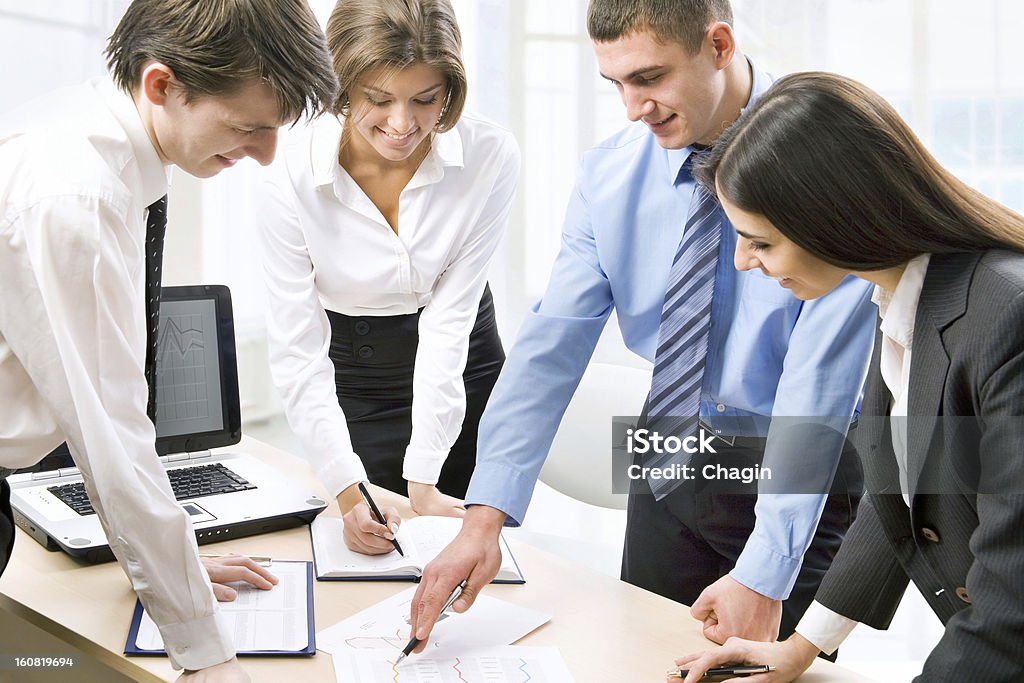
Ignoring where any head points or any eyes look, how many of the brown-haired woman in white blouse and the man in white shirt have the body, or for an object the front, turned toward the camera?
1

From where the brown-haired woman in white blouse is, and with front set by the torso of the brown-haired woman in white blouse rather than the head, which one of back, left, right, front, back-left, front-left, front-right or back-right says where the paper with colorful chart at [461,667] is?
front

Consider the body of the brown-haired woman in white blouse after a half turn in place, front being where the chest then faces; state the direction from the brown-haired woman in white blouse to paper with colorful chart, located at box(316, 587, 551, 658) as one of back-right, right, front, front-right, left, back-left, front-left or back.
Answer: back

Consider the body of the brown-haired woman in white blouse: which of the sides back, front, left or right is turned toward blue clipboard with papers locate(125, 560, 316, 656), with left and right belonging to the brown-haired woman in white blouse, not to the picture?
front

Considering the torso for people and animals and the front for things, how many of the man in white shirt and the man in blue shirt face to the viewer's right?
1

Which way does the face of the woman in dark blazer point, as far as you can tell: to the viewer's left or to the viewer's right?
to the viewer's left

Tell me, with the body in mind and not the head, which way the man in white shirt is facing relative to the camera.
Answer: to the viewer's right

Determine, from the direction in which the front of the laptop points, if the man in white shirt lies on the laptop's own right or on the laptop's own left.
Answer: on the laptop's own right

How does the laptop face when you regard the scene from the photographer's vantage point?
facing the viewer and to the right of the viewer

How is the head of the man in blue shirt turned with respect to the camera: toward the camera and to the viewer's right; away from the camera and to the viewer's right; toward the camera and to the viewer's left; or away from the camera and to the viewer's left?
toward the camera and to the viewer's left

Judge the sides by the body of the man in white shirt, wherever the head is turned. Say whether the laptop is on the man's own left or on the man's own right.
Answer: on the man's own left

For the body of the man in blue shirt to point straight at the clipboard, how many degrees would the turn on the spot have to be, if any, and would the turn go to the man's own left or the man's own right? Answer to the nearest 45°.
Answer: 0° — they already face it

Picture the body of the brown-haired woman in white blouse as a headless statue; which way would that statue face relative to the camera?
toward the camera

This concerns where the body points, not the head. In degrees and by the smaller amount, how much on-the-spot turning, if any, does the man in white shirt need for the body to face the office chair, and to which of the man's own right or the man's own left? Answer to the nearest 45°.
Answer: approximately 45° to the man's own left

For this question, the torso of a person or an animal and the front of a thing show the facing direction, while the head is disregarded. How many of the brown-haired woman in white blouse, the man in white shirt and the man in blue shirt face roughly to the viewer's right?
1
